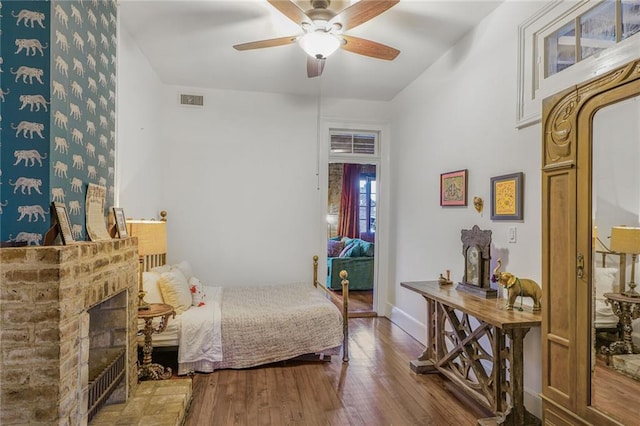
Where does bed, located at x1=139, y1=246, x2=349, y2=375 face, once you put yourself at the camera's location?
facing to the right of the viewer

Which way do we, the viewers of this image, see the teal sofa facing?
facing to the left of the viewer

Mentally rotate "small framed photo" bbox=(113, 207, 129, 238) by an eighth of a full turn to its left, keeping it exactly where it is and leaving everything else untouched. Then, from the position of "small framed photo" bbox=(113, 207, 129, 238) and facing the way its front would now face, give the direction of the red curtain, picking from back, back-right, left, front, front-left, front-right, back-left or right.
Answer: front-left

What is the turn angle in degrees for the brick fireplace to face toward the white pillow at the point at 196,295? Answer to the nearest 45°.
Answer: approximately 90° to its left

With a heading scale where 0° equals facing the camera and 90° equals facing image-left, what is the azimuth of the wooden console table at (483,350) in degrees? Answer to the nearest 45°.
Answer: approximately 45°

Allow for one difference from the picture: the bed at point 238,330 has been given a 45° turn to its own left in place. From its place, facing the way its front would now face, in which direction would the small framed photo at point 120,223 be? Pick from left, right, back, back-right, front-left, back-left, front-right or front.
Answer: back

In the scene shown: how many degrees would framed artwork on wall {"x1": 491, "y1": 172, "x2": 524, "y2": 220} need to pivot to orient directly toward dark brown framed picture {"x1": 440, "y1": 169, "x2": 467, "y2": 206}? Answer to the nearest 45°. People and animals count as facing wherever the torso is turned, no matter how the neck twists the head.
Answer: approximately 90° to its right

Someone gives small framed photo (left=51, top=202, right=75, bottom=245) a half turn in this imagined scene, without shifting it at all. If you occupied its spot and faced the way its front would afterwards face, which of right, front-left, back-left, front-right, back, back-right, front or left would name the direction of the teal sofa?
right

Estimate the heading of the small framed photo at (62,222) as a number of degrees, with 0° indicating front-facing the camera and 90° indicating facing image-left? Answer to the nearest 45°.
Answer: approximately 315°

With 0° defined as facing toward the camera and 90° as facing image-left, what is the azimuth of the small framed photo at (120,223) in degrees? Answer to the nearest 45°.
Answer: approximately 315°

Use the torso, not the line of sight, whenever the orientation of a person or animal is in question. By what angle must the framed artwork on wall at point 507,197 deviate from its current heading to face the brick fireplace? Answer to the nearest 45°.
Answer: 0° — it already faces it
